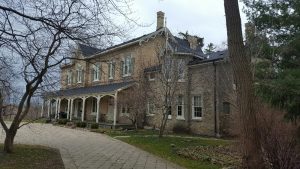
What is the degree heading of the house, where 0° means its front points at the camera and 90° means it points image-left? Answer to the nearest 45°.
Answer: approximately 45°
